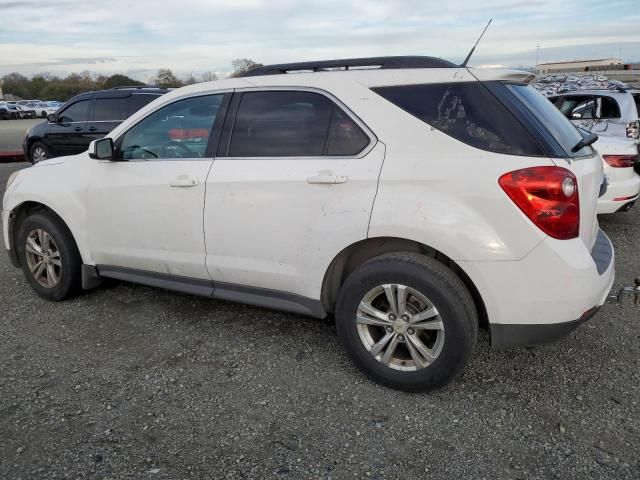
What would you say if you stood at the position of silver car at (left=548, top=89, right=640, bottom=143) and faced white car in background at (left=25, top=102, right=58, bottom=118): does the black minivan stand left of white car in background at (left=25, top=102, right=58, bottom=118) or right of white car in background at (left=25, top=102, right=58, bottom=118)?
left

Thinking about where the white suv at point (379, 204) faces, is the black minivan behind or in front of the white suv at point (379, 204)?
in front

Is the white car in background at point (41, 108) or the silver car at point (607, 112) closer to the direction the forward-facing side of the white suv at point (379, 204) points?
the white car in background

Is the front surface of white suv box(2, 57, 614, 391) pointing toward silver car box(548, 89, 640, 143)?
no

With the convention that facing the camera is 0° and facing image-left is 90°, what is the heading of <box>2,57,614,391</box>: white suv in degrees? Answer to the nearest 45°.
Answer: approximately 135°

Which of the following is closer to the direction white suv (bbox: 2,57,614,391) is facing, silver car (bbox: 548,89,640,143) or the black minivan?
the black minivan

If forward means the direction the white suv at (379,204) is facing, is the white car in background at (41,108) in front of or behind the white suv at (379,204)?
in front
